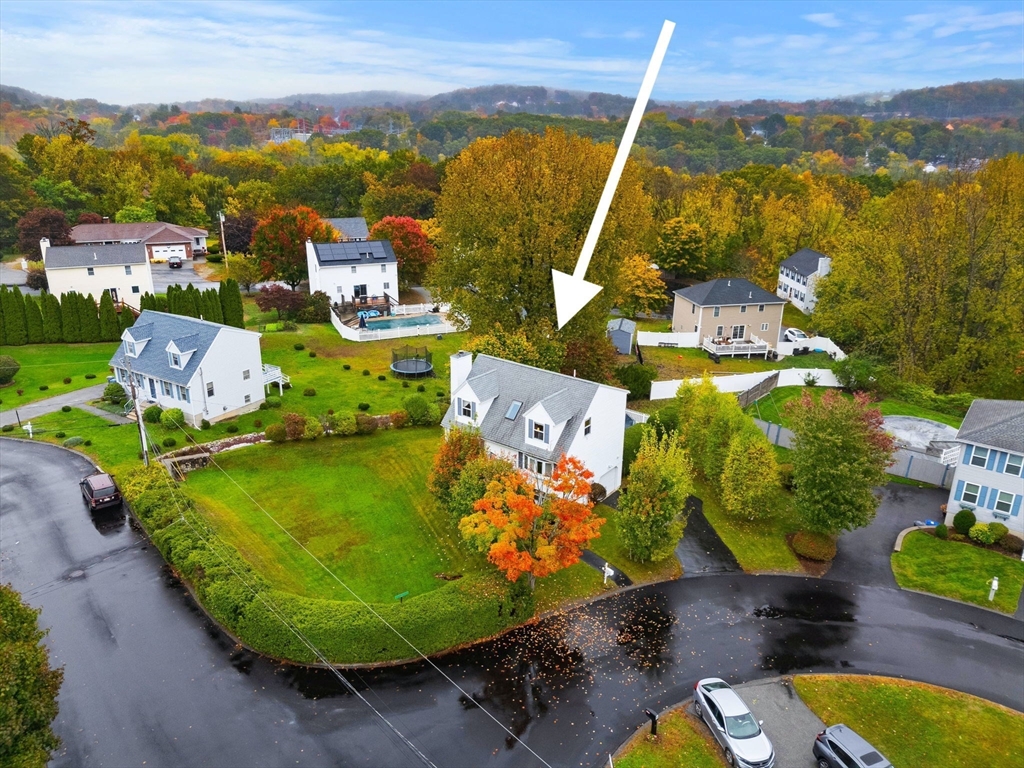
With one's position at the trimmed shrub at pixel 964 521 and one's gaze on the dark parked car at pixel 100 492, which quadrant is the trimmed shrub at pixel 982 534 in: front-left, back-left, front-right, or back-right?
back-left

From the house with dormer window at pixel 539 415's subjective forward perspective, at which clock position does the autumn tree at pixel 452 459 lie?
The autumn tree is roughly at 12 o'clock from the house with dormer window.

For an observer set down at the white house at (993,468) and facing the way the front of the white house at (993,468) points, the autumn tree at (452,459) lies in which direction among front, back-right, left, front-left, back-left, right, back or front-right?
front-right

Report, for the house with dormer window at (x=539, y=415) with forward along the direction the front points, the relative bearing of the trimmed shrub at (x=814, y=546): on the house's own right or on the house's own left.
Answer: on the house's own left

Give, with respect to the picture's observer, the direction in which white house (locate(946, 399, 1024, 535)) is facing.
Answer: facing the viewer

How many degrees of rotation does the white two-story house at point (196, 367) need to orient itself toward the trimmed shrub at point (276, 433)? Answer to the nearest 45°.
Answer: approximately 90° to its left

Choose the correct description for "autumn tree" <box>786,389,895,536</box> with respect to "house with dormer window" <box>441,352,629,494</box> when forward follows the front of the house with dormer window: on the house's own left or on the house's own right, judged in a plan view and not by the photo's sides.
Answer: on the house's own left

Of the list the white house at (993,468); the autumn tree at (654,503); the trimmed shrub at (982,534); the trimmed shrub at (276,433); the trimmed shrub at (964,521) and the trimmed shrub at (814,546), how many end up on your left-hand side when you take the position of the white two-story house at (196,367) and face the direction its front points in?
6

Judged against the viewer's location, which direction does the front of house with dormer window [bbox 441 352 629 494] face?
facing the viewer and to the left of the viewer

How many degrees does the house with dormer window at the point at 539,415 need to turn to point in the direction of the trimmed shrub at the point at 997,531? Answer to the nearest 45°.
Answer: approximately 135° to its left

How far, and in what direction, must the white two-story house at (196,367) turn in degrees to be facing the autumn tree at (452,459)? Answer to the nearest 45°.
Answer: approximately 90° to its left

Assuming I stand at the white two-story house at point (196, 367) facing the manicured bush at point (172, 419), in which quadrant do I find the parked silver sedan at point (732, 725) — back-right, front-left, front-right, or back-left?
front-left

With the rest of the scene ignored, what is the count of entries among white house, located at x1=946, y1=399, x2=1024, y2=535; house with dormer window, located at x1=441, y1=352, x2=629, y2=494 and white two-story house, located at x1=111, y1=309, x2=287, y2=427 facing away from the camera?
0

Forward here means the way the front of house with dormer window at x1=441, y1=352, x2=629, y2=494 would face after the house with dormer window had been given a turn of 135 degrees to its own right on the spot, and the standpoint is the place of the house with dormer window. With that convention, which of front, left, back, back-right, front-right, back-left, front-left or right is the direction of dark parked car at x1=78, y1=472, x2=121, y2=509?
left
